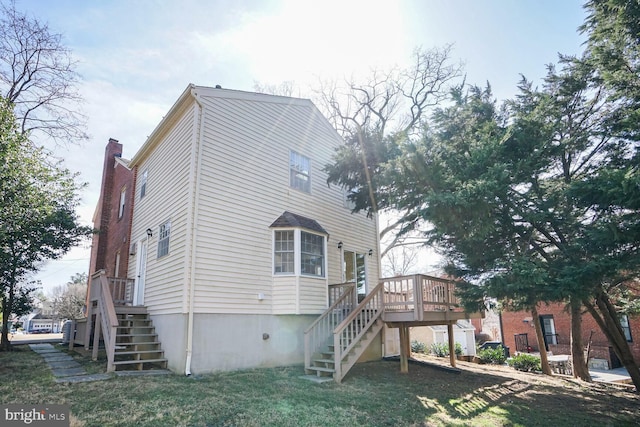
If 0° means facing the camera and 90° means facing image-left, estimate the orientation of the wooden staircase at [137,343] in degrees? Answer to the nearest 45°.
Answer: approximately 0°

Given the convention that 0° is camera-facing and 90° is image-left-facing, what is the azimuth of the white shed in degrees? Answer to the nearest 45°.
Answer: approximately 45°

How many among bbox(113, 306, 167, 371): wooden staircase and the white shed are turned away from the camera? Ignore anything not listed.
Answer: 0

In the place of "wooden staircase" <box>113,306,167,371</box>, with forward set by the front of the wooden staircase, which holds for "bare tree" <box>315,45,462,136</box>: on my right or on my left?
on my left

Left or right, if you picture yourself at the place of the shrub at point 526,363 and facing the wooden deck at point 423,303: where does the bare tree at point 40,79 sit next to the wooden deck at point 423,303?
right
